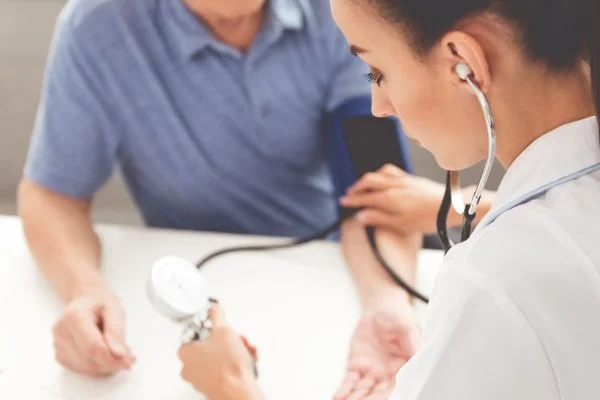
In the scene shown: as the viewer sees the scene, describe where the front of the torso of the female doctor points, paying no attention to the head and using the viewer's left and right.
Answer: facing away from the viewer and to the left of the viewer
